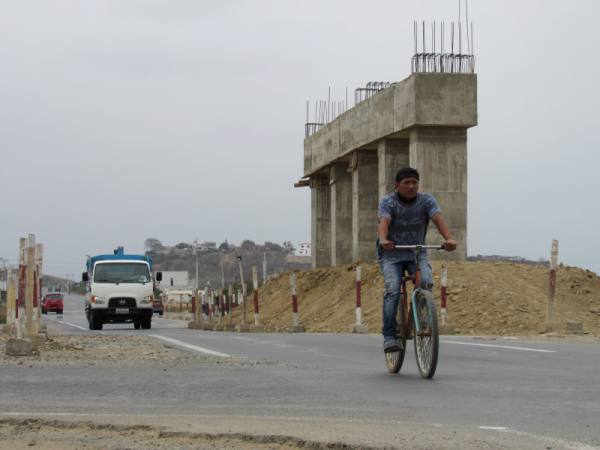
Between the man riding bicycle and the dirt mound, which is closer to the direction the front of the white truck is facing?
the man riding bicycle

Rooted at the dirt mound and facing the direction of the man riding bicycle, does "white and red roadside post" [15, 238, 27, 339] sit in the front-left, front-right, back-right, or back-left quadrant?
front-right

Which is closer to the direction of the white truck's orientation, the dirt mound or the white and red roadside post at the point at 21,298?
the white and red roadside post

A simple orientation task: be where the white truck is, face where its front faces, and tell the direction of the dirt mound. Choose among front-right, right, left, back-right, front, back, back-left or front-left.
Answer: front-left

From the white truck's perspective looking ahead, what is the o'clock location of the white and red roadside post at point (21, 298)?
The white and red roadside post is roughly at 12 o'clock from the white truck.

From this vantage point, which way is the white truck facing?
toward the camera

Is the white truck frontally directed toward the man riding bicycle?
yes
